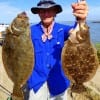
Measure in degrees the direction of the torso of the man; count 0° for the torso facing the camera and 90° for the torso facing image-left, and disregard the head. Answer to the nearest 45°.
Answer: approximately 0°
